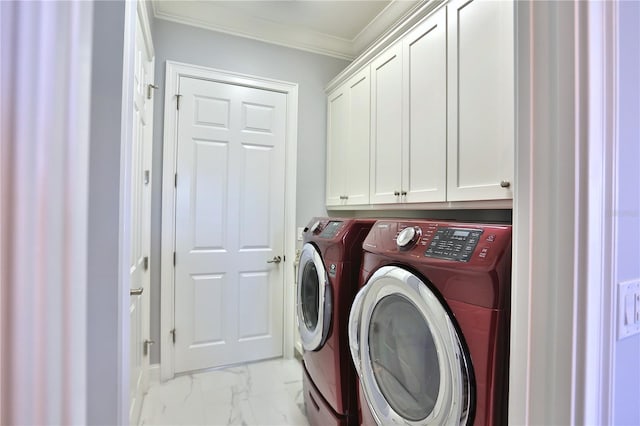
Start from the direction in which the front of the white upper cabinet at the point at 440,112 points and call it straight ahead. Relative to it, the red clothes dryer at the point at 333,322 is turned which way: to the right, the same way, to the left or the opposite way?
the same way

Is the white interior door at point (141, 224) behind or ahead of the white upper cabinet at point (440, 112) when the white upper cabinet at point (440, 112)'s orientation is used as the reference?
ahead

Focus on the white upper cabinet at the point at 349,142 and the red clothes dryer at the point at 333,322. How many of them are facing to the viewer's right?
0

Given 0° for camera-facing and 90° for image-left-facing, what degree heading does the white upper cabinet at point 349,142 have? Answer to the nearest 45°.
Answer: approximately 45°

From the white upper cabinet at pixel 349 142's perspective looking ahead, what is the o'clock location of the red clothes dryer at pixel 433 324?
The red clothes dryer is roughly at 10 o'clock from the white upper cabinet.

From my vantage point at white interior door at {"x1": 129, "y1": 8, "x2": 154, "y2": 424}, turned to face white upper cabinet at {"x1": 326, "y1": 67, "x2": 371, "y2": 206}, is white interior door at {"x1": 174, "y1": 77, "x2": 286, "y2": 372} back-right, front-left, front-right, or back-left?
front-left

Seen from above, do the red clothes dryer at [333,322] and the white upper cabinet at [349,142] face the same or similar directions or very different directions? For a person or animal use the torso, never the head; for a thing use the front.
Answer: same or similar directions

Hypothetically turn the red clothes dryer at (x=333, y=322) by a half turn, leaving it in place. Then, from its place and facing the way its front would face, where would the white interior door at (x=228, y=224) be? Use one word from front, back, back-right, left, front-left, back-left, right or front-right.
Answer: left

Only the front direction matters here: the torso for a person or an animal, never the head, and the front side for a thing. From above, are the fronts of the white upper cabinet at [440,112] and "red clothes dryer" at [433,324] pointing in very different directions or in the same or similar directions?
same or similar directions

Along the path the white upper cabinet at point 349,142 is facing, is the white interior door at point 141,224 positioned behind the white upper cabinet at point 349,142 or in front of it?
in front

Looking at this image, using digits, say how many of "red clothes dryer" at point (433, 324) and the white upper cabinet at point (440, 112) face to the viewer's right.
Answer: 0

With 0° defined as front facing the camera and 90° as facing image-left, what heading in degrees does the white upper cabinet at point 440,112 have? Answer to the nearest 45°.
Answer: approximately 45°

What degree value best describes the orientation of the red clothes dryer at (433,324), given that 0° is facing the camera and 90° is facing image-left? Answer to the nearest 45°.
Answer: approximately 45°

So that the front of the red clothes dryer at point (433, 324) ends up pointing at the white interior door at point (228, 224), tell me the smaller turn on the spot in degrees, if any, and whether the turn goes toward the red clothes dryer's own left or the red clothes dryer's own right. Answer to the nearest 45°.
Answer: approximately 90° to the red clothes dryer's own right

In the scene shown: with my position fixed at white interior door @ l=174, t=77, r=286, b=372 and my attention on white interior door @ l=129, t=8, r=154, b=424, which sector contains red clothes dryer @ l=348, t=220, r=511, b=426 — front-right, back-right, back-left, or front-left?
front-left

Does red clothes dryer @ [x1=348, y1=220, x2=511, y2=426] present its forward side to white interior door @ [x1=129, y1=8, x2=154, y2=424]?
no

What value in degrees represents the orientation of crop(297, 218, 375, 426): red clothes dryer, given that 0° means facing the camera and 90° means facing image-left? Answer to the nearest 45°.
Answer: approximately 45°
